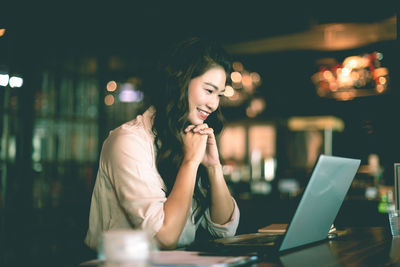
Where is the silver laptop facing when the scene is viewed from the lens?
facing away from the viewer and to the left of the viewer

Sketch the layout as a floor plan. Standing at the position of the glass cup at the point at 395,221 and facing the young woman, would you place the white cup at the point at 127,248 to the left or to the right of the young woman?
left

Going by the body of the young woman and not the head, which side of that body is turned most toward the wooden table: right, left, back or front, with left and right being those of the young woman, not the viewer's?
front

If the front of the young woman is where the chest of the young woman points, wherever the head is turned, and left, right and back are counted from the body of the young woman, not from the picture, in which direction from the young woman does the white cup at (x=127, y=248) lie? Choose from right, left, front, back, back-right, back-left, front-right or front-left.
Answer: front-right

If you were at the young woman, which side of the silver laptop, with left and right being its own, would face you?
front

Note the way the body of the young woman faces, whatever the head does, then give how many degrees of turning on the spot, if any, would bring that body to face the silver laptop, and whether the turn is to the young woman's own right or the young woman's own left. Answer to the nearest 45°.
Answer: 0° — they already face it

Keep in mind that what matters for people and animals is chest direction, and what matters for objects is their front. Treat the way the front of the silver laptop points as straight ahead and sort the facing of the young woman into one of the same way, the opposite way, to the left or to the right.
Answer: the opposite way
